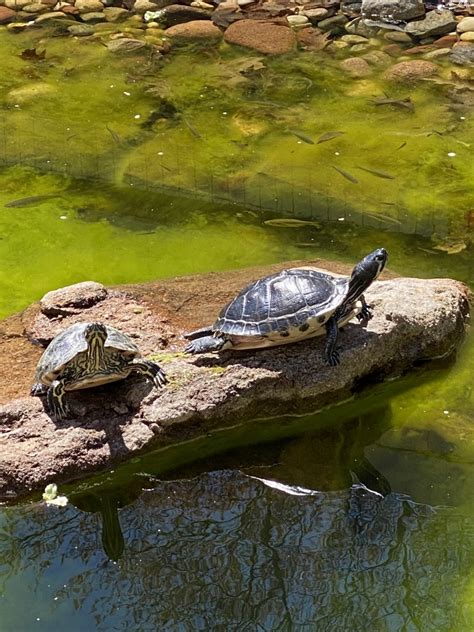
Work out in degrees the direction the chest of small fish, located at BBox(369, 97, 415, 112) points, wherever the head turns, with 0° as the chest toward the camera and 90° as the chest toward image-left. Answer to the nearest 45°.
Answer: approximately 90°

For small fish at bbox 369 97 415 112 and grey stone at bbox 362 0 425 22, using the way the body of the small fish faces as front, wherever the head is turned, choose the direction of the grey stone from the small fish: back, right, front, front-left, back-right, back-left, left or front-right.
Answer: right

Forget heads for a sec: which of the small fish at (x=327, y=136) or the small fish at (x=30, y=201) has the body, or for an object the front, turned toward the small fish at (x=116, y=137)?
the small fish at (x=327, y=136)

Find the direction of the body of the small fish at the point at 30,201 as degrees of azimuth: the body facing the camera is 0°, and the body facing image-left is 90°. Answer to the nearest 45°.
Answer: approximately 90°

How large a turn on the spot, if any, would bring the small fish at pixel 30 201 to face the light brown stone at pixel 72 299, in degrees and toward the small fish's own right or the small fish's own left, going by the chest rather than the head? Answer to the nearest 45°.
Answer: approximately 90° to the small fish's own left

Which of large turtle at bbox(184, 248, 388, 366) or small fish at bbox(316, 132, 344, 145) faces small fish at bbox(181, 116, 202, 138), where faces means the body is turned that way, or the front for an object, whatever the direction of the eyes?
small fish at bbox(316, 132, 344, 145)

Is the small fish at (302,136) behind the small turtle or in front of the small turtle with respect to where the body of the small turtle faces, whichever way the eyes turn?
behind

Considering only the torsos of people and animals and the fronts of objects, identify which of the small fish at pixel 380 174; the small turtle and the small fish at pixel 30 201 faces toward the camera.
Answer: the small turtle

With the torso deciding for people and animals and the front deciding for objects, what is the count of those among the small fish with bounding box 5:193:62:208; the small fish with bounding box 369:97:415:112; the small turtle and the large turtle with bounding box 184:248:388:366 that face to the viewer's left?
2

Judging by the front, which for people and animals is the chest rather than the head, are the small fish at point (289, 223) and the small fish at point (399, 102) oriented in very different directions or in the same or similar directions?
same or similar directions

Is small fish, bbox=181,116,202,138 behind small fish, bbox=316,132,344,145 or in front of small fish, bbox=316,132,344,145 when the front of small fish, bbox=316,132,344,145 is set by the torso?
in front

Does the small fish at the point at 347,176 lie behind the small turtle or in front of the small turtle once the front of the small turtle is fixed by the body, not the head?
behind

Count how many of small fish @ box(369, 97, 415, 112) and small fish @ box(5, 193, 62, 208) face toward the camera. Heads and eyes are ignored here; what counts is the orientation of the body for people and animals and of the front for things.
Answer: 0

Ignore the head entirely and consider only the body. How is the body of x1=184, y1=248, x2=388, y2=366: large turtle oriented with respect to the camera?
to the viewer's right

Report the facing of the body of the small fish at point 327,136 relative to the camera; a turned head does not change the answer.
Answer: to the viewer's left

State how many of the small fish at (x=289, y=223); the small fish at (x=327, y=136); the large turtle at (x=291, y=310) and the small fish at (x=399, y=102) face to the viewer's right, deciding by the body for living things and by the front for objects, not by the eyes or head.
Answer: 1

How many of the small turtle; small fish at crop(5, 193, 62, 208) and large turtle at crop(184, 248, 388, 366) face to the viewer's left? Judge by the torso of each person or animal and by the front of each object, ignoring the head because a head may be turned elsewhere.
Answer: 1

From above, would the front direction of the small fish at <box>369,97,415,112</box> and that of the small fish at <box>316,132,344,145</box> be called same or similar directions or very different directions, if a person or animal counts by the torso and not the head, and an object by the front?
same or similar directions
